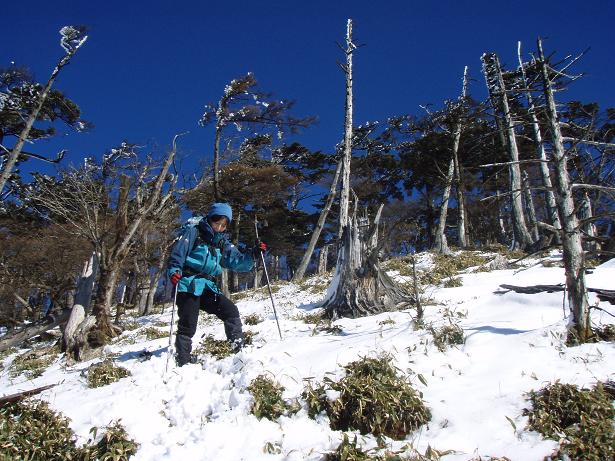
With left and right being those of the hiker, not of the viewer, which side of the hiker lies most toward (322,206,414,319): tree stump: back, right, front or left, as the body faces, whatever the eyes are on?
left

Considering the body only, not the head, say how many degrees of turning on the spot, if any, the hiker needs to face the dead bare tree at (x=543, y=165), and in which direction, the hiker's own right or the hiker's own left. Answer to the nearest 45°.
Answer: approximately 90° to the hiker's own left

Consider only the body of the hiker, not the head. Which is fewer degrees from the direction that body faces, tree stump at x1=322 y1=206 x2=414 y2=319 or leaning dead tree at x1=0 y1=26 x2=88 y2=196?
the tree stump

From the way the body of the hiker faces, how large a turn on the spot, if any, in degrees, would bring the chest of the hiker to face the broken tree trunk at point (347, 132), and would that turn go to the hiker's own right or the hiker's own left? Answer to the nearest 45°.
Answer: approximately 90° to the hiker's own left

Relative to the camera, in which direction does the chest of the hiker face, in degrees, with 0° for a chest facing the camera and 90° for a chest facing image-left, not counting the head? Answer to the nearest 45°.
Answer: approximately 315°

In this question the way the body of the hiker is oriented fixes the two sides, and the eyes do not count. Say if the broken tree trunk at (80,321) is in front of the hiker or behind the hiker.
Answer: behind

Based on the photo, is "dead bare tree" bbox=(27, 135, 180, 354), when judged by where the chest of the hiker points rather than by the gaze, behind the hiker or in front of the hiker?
behind
